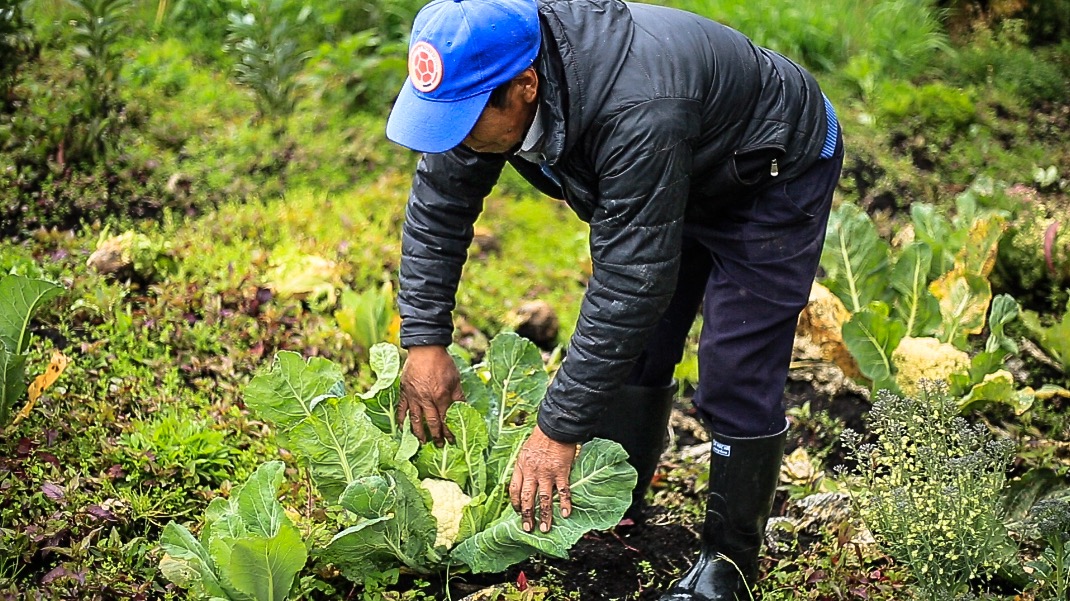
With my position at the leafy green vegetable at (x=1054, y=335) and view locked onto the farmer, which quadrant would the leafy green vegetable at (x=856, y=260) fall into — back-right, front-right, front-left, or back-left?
front-right

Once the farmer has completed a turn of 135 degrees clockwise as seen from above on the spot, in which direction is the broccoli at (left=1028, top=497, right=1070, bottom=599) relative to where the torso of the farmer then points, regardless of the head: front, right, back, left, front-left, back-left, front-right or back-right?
right

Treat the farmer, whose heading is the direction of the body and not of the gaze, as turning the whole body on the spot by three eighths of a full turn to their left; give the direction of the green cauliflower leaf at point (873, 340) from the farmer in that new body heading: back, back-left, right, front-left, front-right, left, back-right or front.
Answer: front-left

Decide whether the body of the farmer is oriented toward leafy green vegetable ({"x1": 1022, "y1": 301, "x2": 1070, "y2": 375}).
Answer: no

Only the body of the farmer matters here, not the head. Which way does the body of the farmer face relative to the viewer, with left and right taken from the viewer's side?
facing the viewer and to the left of the viewer

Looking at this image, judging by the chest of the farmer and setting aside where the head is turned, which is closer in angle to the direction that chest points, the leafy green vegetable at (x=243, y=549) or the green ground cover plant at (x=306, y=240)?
the leafy green vegetable

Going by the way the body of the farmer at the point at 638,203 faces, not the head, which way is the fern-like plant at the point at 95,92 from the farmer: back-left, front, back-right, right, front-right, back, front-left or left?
right

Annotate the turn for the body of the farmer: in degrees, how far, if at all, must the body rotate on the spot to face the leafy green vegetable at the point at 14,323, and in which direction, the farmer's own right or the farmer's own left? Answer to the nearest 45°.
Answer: approximately 45° to the farmer's own right

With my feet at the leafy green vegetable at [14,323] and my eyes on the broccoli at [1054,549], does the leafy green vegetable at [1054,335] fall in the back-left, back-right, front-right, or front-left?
front-left

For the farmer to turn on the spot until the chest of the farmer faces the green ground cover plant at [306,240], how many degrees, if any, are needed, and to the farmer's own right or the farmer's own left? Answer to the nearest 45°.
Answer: approximately 90° to the farmer's own right

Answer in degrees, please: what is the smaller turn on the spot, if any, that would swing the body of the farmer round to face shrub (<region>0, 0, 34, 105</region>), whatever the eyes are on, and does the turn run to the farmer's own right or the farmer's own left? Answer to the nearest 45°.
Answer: approximately 90° to the farmer's own right

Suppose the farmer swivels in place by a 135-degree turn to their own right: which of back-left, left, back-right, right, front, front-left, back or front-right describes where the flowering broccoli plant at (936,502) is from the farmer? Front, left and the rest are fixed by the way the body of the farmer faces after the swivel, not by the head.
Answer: right

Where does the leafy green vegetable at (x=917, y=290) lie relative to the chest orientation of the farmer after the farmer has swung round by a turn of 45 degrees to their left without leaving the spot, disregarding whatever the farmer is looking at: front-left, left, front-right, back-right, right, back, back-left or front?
back-left

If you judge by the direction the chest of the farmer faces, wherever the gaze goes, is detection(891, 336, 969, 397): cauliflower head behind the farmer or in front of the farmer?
behind

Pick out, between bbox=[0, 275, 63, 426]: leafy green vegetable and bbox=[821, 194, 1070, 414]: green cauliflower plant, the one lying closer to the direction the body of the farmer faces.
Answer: the leafy green vegetable
